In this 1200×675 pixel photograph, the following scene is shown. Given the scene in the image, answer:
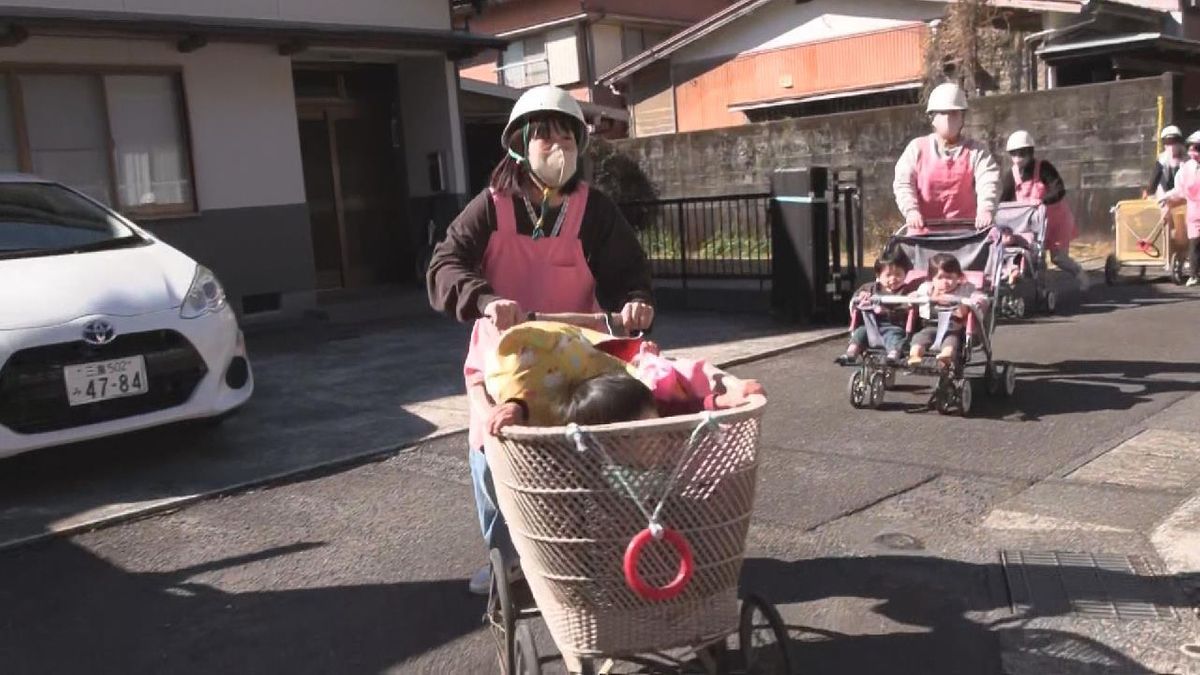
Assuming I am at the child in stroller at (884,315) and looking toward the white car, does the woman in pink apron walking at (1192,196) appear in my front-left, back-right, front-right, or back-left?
back-right

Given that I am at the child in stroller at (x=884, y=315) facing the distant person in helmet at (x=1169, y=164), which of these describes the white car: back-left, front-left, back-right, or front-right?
back-left

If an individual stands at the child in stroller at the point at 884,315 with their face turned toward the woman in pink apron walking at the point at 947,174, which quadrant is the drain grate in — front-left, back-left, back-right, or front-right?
back-right

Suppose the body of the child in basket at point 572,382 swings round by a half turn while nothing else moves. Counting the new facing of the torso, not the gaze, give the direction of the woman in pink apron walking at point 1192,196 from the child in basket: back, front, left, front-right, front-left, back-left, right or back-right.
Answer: front-right

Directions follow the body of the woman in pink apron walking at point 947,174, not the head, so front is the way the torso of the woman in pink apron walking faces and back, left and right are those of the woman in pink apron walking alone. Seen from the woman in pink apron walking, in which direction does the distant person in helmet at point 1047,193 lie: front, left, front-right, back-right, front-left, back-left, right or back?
back

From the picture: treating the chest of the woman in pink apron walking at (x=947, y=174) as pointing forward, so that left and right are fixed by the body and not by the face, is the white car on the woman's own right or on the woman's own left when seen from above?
on the woman's own right

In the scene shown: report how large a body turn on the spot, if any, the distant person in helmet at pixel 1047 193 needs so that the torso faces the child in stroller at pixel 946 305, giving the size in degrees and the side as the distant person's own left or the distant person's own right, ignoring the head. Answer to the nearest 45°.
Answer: approximately 45° to the distant person's own left

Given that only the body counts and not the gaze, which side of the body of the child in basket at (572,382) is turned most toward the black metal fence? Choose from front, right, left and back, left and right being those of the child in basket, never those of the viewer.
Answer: back
